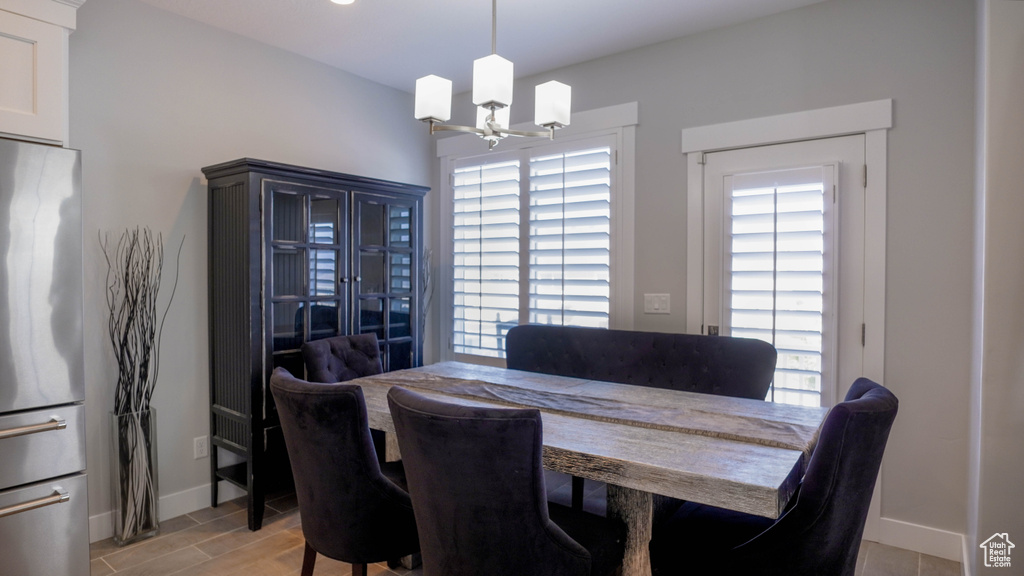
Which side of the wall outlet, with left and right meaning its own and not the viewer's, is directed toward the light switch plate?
front

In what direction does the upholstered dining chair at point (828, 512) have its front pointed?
to the viewer's left

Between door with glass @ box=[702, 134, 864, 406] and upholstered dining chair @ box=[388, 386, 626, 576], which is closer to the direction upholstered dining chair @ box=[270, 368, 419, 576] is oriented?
the door with glass

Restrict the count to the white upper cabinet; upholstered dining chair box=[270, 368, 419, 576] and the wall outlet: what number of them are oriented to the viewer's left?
0

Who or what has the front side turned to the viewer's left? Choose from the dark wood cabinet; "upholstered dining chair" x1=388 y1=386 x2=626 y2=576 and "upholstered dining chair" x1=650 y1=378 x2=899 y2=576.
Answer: "upholstered dining chair" x1=650 y1=378 x2=899 y2=576

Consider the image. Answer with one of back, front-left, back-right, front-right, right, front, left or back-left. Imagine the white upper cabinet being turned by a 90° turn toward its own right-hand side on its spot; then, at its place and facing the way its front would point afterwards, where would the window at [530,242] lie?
back-left

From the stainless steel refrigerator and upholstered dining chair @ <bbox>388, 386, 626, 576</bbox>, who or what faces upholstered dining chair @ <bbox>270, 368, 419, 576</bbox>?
the stainless steel refrigerator

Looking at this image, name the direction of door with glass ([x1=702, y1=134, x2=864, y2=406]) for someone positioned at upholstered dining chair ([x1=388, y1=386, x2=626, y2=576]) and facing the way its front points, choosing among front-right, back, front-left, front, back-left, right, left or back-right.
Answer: front

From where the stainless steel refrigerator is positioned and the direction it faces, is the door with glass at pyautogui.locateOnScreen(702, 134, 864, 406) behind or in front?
in front

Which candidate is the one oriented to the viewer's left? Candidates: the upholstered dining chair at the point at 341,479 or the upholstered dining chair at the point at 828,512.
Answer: the upholstered dining chair at the point at 828,512

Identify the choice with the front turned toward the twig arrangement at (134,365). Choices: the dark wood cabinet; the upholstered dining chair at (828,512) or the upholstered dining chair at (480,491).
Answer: the upholstered dining chair at (828,512)

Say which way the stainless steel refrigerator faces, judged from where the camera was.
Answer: facing the viewer and to the right of the viewer

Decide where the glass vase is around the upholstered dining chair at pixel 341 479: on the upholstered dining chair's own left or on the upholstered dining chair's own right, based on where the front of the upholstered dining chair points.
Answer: on the upholstered dining chair's own left

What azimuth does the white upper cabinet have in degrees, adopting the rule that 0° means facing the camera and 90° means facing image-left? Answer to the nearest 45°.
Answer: approximately 315°

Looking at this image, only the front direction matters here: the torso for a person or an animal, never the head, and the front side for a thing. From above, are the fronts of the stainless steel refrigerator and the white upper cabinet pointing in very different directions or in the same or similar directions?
same or similar directions

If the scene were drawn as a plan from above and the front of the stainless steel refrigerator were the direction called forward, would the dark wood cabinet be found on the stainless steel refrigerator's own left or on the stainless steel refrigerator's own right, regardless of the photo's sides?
on the stainless steel refrigerator's own left

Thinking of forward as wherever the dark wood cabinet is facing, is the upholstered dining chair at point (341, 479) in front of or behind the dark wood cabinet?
in front

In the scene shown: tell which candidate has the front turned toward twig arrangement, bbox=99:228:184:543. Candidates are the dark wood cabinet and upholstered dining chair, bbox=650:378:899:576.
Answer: the upholstered dining chair

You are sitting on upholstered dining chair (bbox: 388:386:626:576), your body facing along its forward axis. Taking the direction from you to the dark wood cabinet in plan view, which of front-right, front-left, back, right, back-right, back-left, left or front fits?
left
